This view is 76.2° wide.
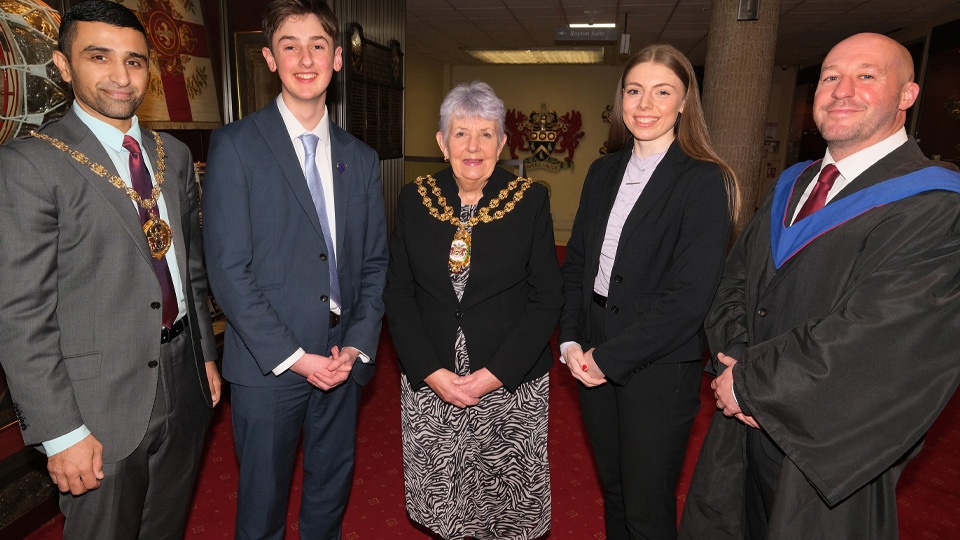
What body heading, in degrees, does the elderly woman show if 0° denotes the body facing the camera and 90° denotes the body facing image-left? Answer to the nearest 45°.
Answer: approximately 0°

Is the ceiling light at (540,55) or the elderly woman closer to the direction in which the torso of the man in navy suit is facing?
the elderly woman

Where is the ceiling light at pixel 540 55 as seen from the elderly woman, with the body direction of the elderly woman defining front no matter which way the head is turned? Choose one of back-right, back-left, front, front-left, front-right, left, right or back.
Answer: back

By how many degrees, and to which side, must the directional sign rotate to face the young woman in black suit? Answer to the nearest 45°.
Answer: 0° — it already faces them

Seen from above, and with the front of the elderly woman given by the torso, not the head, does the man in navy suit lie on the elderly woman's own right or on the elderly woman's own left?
on the elderly woman's own right

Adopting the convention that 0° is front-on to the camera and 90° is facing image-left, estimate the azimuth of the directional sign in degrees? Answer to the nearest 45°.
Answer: approximately 0°

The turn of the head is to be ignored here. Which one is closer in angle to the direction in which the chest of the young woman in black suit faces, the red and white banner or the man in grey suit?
the man in grey suit

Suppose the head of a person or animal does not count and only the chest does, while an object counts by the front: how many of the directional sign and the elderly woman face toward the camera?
2

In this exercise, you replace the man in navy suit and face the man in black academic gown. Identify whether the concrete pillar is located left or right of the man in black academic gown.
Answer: left

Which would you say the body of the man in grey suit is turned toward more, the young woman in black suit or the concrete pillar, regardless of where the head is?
the young woman in black suit

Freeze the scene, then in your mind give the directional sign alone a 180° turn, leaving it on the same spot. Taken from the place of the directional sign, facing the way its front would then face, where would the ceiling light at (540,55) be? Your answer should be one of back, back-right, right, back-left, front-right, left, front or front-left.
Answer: front
